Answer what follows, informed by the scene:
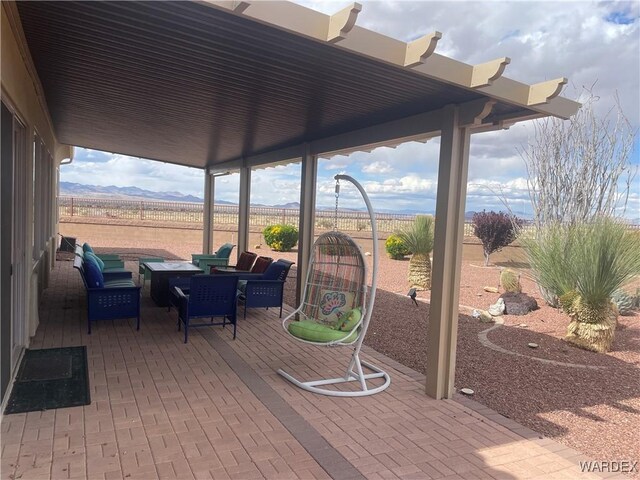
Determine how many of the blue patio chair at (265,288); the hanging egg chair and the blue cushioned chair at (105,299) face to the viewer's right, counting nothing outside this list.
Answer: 1

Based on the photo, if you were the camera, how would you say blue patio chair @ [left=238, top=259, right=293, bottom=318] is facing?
facing to the left of the viewer

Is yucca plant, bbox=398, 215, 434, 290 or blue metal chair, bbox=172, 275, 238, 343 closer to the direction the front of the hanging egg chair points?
the blue metal chair

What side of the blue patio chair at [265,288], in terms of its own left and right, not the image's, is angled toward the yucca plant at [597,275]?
back

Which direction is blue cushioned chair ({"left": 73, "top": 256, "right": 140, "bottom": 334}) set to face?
to the viewer's right

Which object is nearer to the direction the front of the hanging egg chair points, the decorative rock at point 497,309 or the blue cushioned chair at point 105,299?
the blue cushioned chair

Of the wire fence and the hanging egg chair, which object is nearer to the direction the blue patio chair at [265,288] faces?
the wire fence

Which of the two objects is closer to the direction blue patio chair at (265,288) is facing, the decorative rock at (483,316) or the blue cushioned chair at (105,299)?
the blue cushioned chair

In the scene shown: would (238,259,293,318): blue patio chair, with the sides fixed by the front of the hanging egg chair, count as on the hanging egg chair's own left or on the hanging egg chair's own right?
on the hanging egg chair's own right

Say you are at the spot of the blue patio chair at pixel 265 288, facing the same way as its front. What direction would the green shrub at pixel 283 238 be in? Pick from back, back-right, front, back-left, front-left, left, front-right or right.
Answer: right

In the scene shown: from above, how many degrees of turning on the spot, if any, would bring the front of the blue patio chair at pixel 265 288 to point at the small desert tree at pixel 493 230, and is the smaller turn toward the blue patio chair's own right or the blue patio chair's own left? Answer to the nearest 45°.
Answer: approximately 135° to the blue patio chair's own right

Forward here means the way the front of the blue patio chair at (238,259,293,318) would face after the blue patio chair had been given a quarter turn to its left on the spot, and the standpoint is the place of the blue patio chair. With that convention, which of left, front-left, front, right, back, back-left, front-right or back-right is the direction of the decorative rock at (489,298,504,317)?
left

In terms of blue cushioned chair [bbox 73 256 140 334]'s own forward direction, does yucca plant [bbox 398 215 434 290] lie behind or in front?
in front

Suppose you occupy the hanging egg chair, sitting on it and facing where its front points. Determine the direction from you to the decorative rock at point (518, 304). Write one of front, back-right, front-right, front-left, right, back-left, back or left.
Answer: back

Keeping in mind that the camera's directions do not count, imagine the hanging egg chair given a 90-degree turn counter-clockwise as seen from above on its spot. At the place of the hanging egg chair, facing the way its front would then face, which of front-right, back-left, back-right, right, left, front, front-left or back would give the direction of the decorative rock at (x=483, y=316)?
left

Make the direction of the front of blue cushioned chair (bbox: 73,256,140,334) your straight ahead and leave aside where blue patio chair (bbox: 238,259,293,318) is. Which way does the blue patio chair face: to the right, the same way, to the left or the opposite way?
the opposite way

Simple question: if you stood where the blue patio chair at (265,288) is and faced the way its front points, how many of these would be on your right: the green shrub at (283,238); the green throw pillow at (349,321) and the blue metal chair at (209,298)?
1

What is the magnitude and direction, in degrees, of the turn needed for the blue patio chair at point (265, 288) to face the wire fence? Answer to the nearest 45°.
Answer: approximately 90° to its right
